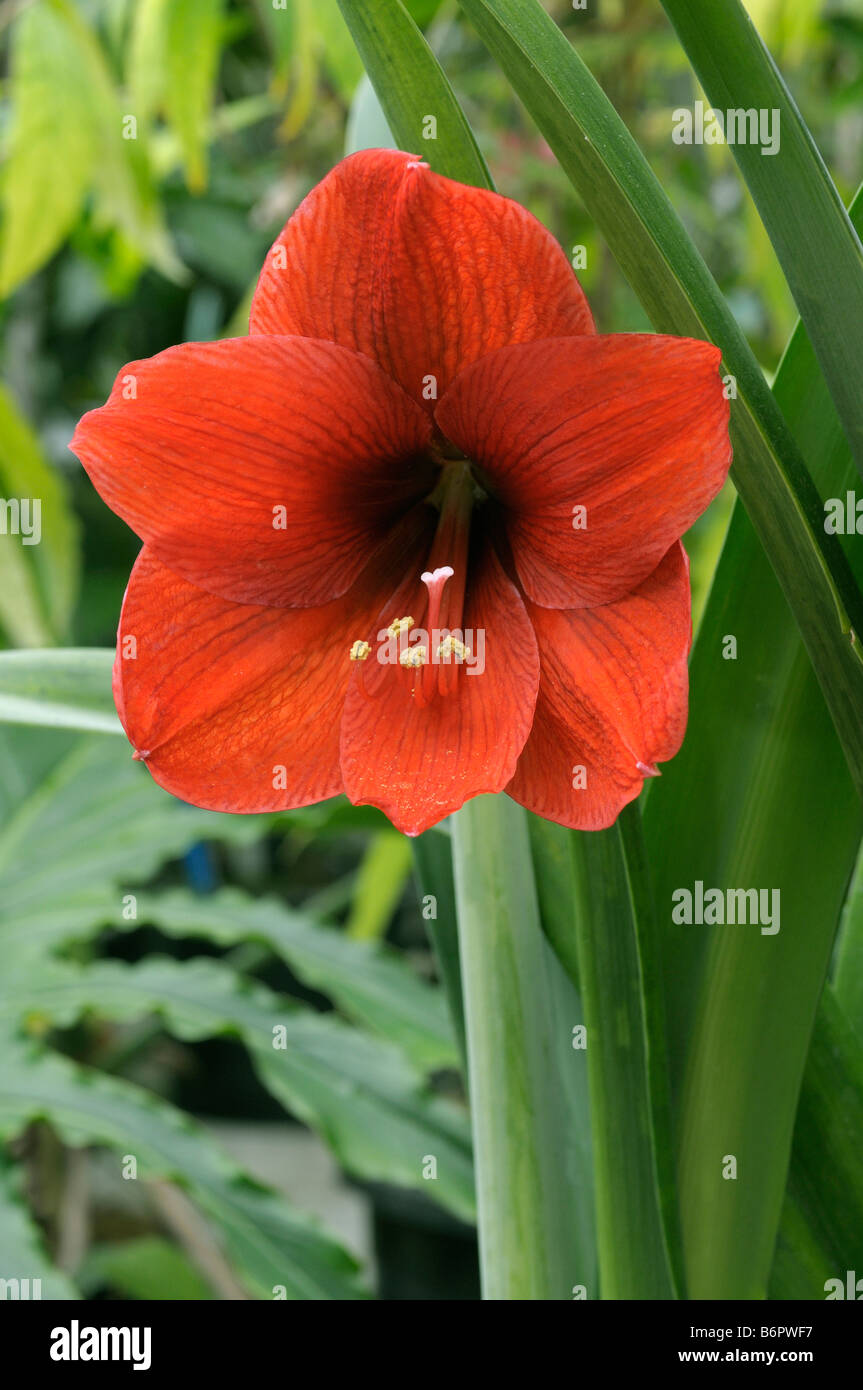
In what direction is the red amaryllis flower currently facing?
toward the camera

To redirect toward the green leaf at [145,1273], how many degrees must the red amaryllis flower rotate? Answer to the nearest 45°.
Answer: approximately 180°

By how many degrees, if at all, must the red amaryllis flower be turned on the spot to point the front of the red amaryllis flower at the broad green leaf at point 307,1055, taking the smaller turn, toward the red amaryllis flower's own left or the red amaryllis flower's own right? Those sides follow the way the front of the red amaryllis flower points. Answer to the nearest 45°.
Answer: approximately 180°

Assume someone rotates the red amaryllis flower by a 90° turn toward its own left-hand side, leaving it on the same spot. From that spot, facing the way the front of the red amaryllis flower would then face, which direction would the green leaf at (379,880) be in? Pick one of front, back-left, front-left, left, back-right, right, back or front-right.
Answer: left
